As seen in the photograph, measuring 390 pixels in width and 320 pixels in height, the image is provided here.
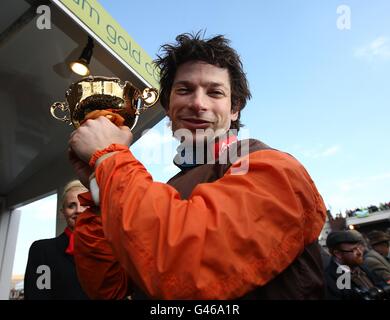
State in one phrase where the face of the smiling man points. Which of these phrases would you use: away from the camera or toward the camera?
toward the camera

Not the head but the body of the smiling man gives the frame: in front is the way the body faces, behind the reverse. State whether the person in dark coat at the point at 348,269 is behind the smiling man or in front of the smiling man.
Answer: behind

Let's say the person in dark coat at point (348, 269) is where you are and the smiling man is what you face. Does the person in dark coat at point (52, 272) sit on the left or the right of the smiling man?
right

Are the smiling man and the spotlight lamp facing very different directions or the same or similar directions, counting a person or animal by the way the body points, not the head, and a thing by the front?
same or similar directions

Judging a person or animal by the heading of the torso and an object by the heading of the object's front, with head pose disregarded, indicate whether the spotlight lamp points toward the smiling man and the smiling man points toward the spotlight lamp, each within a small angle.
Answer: no

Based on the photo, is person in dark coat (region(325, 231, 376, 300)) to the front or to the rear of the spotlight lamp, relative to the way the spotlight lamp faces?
to the rear

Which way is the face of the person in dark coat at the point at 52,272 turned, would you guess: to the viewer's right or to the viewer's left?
to the viewer's right

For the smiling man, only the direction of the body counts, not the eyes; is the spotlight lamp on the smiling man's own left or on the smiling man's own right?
on the smiling man's own right

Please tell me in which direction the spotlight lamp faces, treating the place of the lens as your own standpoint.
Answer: facing the viewer and to the left of the viewer

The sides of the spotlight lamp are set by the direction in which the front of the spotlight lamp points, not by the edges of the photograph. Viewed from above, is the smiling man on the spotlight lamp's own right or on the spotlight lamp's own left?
on the spotlight lamp's own left

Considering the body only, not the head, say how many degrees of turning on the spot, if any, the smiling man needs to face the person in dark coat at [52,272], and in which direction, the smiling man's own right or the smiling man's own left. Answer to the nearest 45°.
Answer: approximately 90° to the smiling man's own right

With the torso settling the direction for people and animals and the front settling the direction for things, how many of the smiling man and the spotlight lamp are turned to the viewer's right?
0

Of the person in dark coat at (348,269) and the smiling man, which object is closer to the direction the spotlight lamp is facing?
the smiling man
